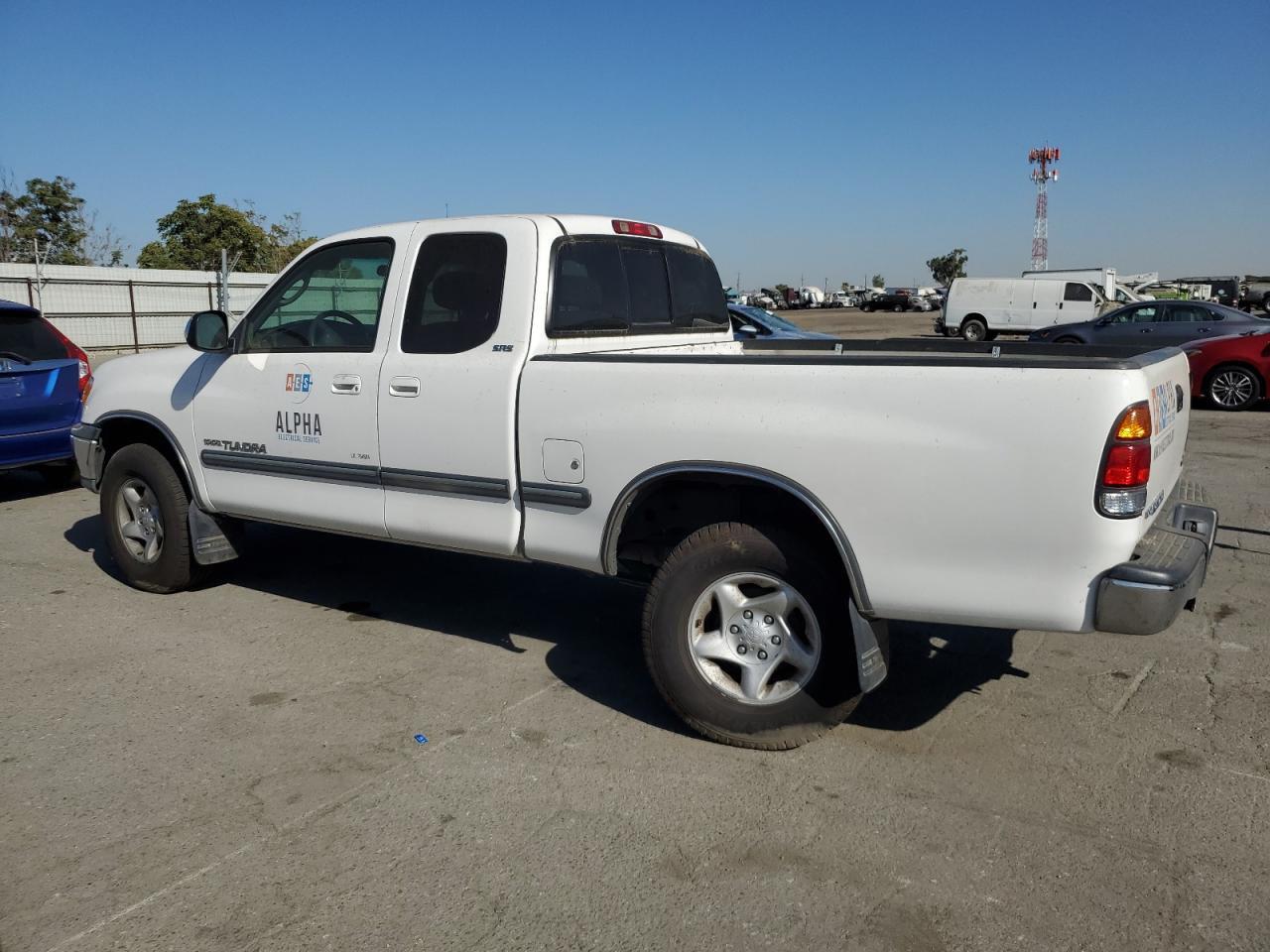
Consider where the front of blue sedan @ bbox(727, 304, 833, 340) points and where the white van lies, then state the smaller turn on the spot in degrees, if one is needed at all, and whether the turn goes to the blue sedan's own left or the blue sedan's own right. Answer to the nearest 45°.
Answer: approximately 135° to the blue sedan's own left

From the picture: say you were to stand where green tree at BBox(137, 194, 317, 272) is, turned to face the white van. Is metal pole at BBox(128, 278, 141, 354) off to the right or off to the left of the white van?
right

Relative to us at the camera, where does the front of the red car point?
facing to the left of the viewer

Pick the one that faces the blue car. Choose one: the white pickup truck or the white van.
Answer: the white pickup truck

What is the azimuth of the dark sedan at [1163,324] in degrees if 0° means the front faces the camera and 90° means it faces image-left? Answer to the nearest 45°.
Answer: approximately 90°

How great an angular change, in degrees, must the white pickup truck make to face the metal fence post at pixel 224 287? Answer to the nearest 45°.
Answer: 0° — it already faces it

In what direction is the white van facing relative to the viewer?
to the viewer's right

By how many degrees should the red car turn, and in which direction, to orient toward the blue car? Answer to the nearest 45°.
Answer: approximately 45° to its left

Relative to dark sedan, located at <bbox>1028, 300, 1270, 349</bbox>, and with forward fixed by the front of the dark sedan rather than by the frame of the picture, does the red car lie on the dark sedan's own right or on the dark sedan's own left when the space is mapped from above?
on the dark sedan's own left

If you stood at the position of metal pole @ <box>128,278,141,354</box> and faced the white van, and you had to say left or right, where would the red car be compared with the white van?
right
